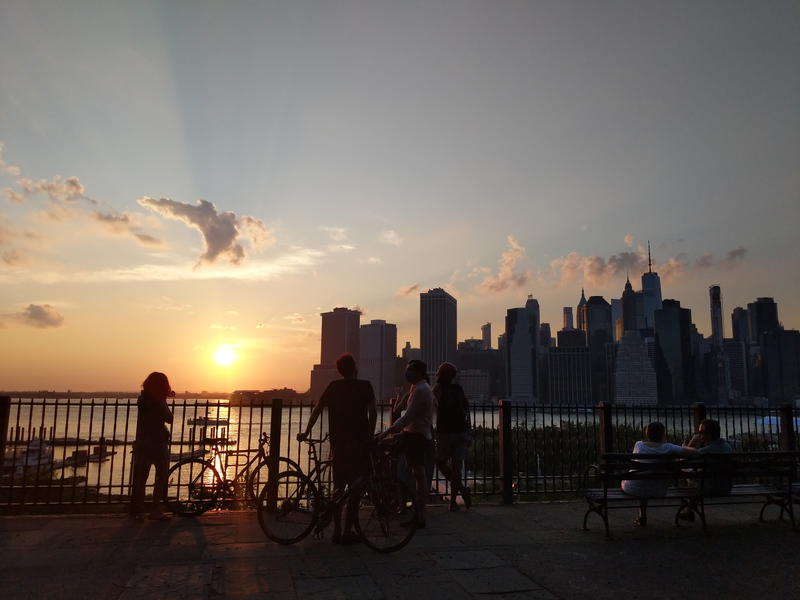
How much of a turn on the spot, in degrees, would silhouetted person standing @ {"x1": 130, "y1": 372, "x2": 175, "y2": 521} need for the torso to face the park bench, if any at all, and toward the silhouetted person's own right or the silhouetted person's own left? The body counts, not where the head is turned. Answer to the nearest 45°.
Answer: approximately 45° to the silhouetted person's own right

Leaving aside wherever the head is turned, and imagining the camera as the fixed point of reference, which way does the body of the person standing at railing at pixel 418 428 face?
to the viewer's left

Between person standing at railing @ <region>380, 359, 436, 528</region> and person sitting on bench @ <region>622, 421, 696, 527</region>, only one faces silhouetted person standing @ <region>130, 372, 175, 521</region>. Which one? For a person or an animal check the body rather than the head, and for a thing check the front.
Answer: the person standing at railing

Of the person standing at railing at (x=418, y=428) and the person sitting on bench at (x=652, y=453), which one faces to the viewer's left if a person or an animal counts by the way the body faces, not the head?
the person standing at railing

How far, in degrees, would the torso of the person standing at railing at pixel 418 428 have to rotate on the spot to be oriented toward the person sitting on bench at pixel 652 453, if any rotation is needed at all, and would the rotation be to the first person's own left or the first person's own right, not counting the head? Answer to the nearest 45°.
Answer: approximately 180°

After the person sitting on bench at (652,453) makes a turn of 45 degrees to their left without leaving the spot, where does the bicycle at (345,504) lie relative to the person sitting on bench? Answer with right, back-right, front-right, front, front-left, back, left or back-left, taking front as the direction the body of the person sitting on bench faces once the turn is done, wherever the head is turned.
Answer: left

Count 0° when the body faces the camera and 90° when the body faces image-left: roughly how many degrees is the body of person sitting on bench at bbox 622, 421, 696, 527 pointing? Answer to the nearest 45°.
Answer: approximately 180°

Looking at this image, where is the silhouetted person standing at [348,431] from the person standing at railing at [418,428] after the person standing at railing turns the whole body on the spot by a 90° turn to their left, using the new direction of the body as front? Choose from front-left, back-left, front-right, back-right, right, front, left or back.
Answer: front-right

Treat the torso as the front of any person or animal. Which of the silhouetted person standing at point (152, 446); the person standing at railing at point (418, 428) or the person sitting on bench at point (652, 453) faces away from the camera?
the person sitting on bench
